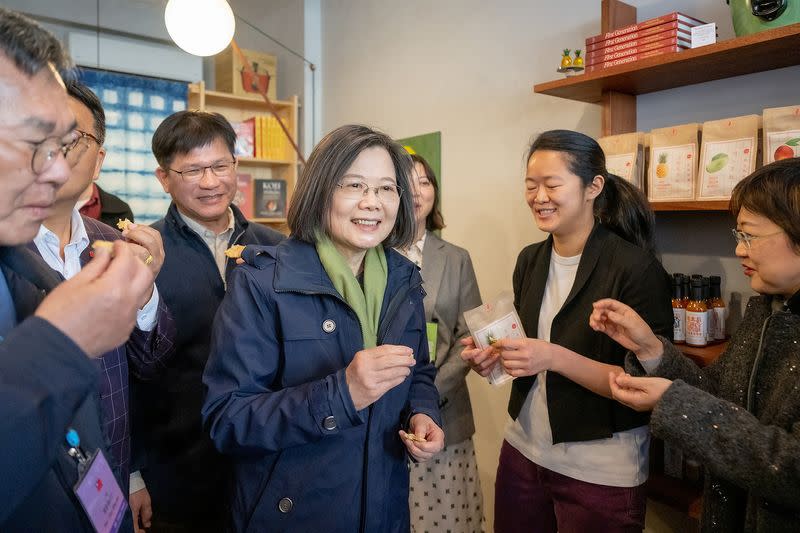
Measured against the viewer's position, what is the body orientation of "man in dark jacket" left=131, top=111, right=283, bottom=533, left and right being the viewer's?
facing the viewer and to the right of the viewer

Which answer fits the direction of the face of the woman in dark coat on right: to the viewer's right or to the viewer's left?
to the viewer's left

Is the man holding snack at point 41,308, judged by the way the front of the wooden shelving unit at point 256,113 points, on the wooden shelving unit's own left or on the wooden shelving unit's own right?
on the wooden shelving unit's own right

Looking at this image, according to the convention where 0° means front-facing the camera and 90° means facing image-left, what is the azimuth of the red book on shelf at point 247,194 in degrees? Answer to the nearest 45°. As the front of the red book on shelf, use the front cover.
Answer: approximately 0°

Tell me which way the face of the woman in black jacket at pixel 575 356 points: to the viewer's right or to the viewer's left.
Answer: to the viewer's left

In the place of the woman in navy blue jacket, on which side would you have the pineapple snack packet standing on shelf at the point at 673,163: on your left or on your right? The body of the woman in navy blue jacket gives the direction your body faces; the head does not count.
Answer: on your left

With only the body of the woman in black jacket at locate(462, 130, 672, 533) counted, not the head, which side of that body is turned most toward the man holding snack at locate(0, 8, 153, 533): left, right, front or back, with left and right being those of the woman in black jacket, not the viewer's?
front

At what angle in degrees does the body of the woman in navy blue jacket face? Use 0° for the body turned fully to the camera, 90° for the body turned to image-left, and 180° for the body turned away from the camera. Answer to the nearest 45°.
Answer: approximately 315°

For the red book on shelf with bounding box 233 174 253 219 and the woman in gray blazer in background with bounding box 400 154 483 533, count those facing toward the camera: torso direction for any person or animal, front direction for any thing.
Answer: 2

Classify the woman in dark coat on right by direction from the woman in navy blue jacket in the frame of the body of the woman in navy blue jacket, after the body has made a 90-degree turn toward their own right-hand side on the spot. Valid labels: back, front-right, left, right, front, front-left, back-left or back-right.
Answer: back-left

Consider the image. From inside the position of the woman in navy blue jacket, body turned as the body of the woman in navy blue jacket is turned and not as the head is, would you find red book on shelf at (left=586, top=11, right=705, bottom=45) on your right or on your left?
on your left
